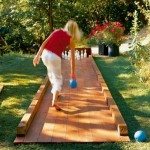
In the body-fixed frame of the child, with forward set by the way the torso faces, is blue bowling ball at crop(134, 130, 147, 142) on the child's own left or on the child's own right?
on the child's own right

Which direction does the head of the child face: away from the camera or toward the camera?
away from the camera
